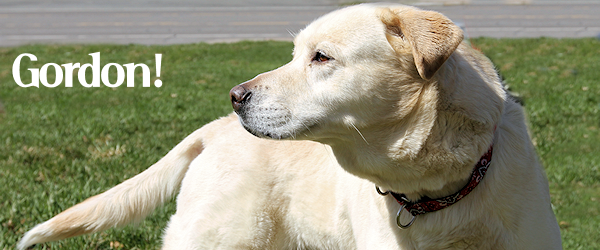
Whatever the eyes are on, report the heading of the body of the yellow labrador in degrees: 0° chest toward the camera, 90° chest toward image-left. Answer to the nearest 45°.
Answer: approximately 315°
